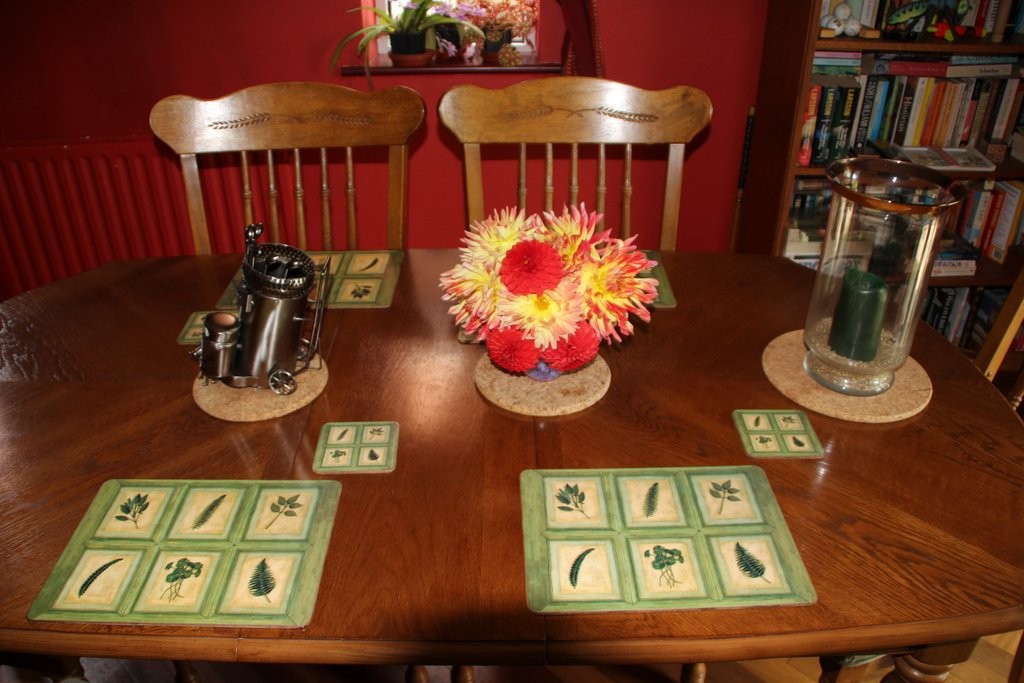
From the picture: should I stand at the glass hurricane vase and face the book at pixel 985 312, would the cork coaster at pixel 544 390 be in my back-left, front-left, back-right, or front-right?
back-left

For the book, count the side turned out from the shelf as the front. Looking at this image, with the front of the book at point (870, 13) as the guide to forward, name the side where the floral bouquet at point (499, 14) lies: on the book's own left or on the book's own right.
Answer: on the book's own right

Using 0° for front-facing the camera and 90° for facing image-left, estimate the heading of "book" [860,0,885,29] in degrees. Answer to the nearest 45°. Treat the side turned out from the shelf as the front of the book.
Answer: approximately 0°

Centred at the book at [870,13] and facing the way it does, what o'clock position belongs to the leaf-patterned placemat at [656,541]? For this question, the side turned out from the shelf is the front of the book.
The leaf-patterned placemat is roughly at 12 o'clock from the book.

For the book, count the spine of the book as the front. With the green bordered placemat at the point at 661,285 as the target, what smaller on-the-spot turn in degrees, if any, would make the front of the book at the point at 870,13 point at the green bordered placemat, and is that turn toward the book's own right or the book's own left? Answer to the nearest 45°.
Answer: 0° — it already faces it
